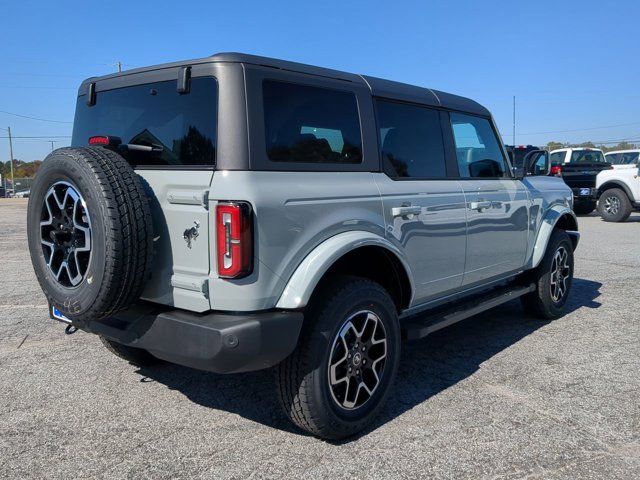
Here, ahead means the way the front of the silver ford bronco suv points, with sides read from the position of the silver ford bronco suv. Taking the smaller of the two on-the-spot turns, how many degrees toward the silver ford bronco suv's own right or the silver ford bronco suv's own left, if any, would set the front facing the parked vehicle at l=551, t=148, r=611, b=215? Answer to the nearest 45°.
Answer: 0° — it already faces it

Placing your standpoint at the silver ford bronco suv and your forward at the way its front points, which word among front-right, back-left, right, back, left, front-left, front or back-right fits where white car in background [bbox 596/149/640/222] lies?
front

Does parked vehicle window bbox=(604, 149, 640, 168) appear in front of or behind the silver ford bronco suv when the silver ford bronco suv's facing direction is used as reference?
in front

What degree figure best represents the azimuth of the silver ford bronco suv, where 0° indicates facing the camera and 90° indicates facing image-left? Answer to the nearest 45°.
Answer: approximately 225°
